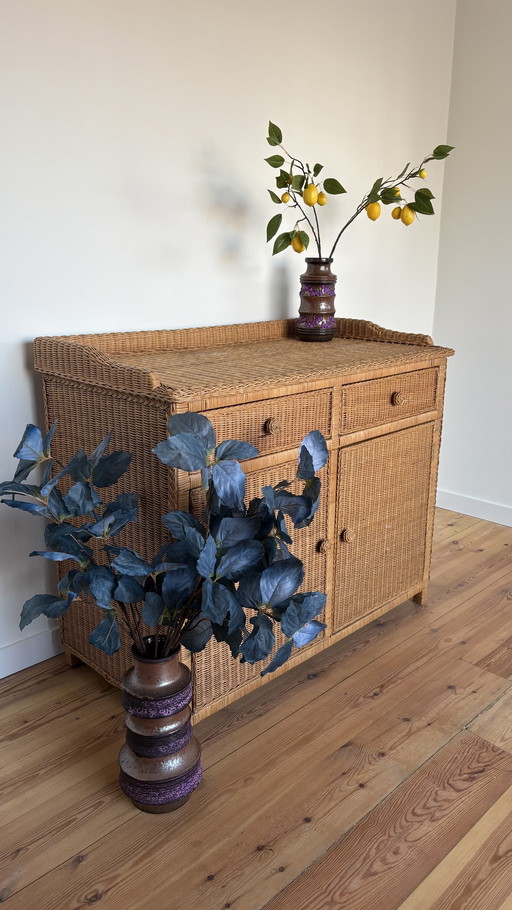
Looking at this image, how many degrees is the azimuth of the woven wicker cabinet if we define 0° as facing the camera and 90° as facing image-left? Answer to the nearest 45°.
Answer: approximately 315°
